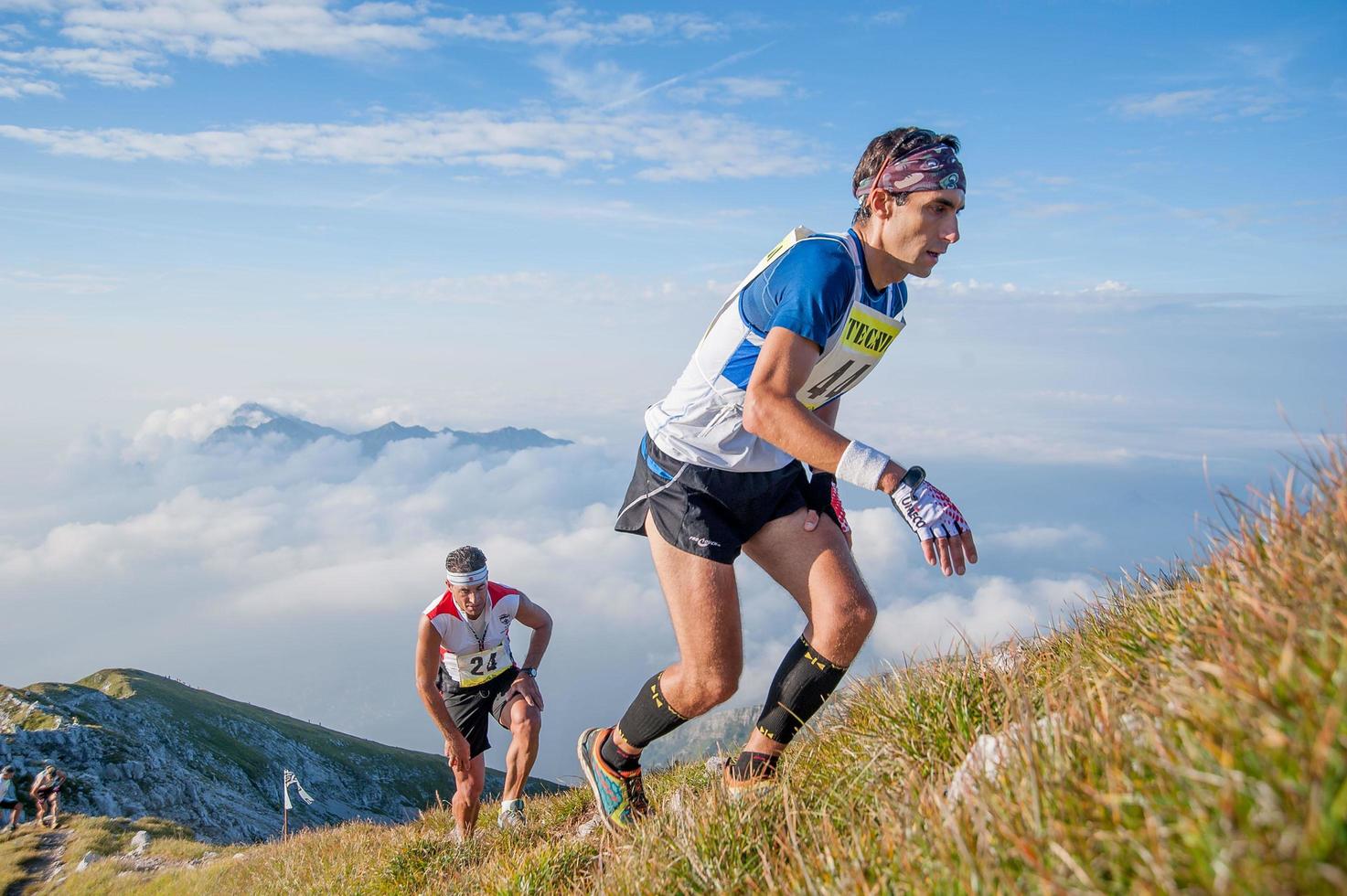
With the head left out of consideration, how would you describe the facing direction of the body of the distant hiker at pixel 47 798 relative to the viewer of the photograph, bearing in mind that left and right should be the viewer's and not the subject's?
facing the viewer

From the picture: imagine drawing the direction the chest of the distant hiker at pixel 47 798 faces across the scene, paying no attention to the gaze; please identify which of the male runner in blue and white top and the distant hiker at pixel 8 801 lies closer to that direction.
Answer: the male runner in blue and white top

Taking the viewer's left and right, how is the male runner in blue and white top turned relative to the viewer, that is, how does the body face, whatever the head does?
facing the viewer and to the right of the viewer

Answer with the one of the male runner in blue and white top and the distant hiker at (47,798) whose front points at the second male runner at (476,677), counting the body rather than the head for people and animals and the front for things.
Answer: the distant hiker

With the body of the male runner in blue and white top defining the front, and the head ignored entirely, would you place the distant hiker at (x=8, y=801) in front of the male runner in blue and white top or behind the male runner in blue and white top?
behind

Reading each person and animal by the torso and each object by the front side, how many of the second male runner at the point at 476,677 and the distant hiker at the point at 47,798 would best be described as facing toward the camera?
2

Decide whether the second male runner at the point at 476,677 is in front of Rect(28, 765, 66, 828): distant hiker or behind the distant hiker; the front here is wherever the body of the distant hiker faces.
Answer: in front

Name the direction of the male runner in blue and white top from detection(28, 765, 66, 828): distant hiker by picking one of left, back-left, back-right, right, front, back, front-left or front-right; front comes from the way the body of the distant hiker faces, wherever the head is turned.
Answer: front

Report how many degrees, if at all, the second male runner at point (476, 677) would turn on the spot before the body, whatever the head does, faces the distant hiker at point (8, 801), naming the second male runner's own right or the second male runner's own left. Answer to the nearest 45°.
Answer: approximately 135° to the second male runner's own right

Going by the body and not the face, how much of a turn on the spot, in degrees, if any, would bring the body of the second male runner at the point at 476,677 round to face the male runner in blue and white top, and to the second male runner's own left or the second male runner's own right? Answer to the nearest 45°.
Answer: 0° — they already face them

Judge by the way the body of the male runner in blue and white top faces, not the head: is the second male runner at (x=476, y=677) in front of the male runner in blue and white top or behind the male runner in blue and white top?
behind
